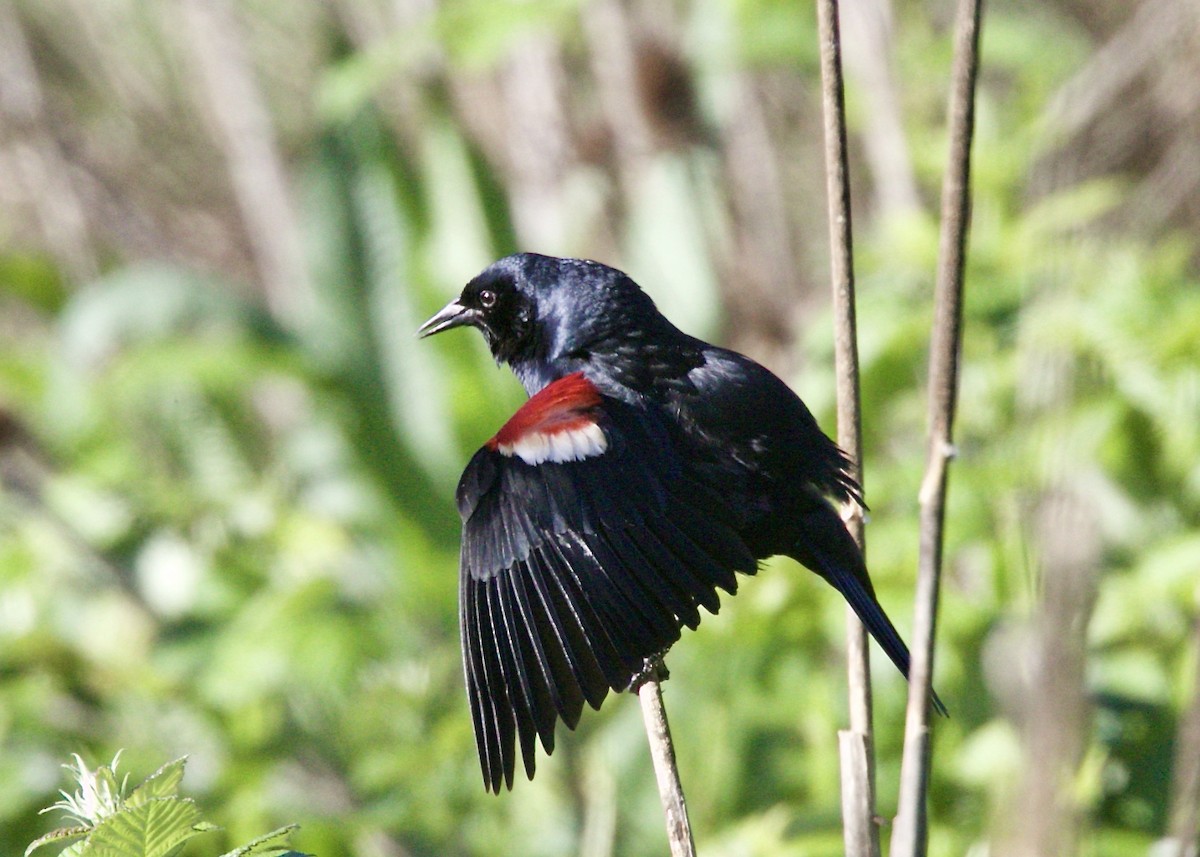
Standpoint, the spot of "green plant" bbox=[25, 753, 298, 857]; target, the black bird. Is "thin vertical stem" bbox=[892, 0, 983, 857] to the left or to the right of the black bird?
right

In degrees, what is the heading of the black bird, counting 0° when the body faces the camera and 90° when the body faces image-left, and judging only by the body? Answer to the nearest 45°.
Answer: approximately 90°

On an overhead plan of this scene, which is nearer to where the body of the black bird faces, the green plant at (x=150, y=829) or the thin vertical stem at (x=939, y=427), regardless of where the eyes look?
the green plant

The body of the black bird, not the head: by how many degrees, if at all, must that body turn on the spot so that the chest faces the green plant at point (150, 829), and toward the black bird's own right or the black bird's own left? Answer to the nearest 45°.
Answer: approximately 45° to the black bird's own left
